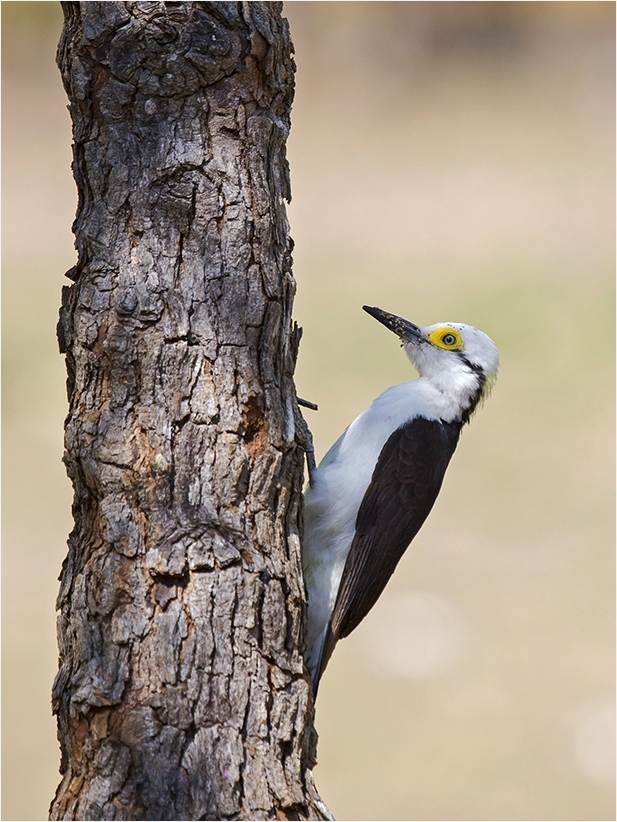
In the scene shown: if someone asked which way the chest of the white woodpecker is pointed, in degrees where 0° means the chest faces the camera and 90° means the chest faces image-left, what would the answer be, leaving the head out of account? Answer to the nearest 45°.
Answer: approximately 90°
